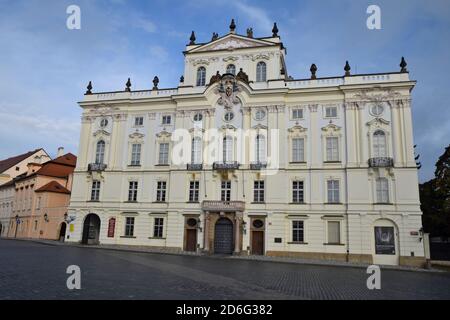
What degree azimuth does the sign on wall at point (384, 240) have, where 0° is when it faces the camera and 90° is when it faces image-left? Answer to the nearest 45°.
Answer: approximately 0°

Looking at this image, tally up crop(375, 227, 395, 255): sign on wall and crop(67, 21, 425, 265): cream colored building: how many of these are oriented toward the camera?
2

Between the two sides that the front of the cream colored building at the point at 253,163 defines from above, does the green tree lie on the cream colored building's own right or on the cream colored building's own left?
on the cream colored building's own left
